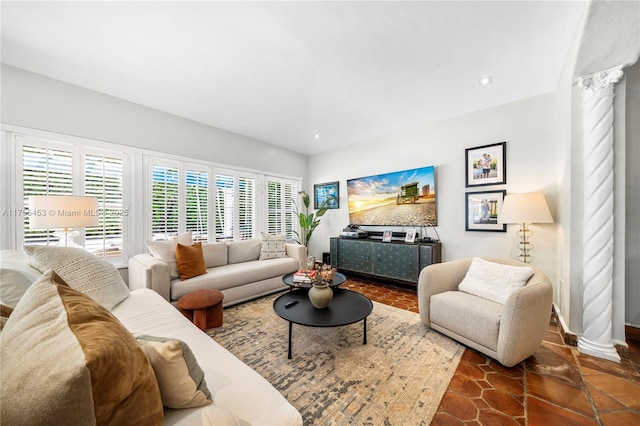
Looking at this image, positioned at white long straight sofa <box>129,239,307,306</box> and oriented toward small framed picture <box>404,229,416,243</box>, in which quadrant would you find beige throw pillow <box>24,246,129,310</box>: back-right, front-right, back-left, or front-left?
back-right

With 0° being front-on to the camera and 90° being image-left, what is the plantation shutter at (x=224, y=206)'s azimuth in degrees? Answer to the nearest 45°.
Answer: approximately 315°

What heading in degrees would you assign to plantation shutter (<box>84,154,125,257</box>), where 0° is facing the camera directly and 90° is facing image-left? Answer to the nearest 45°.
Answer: approximately 315°

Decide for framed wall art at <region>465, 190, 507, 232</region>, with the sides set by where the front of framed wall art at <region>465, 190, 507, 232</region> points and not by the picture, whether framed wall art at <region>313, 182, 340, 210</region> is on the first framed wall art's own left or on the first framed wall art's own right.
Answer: on the first framed wall art's own right

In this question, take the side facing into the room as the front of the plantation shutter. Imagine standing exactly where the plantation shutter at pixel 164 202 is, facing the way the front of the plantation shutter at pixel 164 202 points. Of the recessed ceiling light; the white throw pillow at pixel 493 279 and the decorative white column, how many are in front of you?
3

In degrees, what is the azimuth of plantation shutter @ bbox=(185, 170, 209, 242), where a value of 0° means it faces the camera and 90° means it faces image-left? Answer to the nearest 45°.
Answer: approximately 315°

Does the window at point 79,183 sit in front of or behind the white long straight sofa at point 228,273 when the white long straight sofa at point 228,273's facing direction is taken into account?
behind

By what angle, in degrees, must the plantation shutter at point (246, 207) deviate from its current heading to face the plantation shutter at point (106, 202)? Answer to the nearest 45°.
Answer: approximately 90° to its right

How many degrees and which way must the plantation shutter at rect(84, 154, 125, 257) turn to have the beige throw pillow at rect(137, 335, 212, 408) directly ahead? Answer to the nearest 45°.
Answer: approximately 45° to its right

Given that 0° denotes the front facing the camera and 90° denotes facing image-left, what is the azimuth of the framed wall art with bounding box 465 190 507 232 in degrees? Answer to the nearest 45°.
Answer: approximately 0°

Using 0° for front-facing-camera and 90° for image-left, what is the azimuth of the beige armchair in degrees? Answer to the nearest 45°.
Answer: approximately 45°
